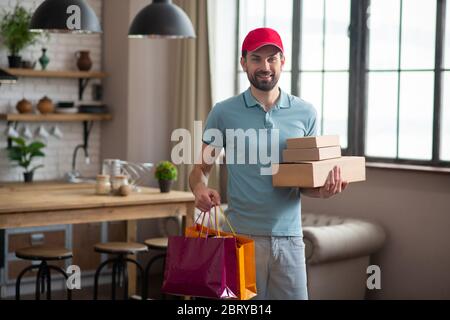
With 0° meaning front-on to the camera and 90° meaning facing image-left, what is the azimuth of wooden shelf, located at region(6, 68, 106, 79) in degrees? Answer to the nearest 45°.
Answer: approximately 0°

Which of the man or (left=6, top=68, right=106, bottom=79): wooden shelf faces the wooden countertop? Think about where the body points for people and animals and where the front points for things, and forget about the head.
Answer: the wooden shelf

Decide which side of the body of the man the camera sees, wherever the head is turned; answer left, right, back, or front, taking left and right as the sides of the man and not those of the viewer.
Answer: front

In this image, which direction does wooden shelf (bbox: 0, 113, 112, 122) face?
toward the camera

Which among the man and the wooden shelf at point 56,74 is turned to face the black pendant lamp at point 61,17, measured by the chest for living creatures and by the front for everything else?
the wooden shelf

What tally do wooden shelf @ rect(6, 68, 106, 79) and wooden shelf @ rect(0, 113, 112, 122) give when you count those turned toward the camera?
2

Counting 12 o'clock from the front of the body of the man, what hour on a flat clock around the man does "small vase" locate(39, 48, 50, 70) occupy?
The small vase is roughly at 5 o'clock from the man.

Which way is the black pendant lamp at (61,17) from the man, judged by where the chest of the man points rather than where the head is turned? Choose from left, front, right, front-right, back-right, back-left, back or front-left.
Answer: back-right

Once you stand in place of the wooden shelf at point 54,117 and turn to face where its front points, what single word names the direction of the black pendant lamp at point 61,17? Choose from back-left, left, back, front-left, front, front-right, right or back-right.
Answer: front

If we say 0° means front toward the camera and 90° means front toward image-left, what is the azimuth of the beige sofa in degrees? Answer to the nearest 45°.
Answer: approximately 45°

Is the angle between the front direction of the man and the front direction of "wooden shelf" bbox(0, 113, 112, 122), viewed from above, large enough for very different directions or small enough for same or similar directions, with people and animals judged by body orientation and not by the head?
same or similar directions

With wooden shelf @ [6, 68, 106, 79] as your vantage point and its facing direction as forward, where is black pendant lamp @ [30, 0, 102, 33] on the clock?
The black pendant lamp is roughly at 12 o'clock from the wooden shelf.

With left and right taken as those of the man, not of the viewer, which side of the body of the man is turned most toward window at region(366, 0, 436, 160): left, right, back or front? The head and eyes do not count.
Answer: back

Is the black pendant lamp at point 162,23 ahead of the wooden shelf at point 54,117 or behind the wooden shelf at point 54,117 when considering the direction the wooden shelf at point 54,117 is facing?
ahead

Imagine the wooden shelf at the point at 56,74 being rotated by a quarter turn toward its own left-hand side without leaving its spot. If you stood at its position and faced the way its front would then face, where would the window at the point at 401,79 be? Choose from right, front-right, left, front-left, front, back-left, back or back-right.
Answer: front-right
